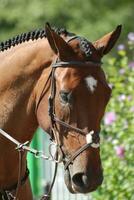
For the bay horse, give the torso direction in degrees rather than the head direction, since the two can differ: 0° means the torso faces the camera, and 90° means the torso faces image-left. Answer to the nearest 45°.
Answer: approximately 315°
